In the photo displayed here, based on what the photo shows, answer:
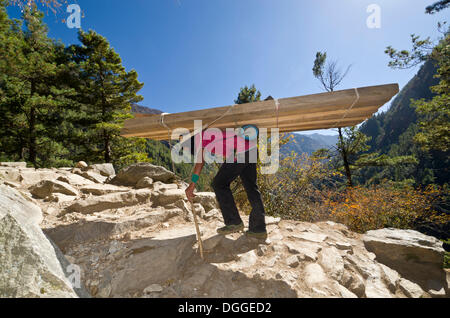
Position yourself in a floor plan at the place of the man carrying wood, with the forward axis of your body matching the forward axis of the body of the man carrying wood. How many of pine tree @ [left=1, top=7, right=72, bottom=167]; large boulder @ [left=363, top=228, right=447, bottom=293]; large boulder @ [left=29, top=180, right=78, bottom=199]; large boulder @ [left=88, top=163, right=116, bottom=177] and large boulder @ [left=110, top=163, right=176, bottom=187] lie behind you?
1

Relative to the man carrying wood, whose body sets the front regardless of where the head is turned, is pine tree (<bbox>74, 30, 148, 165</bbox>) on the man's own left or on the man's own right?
on the man's own right

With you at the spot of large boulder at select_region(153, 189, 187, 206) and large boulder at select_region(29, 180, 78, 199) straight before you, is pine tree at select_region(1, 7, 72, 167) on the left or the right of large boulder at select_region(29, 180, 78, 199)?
right

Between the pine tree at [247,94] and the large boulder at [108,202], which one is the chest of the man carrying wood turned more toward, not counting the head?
the large boulder

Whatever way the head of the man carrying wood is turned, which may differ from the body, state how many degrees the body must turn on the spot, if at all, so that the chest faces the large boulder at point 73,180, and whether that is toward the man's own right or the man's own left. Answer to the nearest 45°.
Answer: approximately 45° to the man's own right

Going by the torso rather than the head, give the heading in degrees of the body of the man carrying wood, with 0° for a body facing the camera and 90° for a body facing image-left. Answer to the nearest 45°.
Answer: approximately 90°

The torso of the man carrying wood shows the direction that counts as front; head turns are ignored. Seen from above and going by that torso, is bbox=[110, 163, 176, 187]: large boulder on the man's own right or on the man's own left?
on the man's own right

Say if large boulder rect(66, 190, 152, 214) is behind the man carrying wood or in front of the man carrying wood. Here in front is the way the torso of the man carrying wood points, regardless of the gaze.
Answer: in front

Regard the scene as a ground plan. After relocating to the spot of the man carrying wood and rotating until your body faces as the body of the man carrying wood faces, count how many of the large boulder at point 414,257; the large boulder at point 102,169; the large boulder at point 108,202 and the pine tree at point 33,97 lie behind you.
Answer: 1

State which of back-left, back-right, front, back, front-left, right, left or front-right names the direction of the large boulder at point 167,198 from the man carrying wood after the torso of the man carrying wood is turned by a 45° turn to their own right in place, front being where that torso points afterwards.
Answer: front

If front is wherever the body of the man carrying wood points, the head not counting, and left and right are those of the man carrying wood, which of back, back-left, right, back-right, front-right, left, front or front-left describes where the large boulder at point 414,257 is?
back
